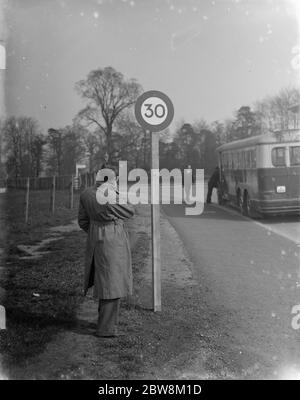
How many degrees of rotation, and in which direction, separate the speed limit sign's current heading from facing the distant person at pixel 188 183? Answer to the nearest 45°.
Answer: approximately 180°

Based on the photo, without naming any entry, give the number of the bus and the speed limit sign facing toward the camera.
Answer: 1

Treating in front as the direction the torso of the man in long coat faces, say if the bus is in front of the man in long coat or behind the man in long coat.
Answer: in front

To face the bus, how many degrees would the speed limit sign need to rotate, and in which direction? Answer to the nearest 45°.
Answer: approximately 180°

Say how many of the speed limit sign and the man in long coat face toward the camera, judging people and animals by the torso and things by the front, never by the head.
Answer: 1

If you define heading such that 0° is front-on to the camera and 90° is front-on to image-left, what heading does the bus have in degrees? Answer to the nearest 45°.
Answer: approximately 135°

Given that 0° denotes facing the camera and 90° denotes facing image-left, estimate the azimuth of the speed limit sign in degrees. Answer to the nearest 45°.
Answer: approximately 0°

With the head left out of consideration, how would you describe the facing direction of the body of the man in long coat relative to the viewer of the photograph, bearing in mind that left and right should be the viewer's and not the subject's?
facing away from the viewer and to the right of the viewer

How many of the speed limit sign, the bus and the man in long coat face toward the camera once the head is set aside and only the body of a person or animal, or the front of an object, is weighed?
1
